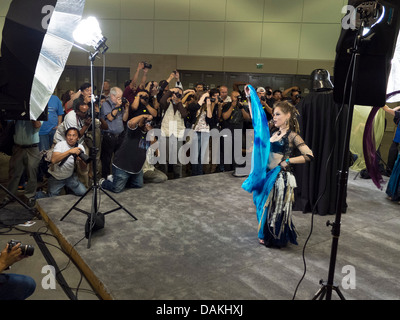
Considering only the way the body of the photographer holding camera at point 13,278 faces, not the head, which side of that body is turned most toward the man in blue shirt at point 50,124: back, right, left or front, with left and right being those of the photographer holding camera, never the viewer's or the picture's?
left

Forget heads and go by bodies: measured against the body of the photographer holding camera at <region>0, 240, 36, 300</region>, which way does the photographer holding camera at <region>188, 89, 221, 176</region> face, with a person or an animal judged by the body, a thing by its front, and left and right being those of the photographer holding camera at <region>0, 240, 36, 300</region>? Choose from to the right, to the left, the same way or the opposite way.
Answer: to the right

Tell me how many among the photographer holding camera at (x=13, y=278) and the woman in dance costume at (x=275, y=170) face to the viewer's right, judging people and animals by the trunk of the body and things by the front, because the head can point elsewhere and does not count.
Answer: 1

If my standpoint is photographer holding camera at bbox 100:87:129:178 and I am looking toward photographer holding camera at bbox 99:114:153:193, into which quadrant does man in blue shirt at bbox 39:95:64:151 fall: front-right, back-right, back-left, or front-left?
back-right

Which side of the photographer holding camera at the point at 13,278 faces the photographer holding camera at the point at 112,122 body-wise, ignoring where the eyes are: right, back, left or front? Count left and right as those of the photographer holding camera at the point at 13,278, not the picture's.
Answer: left

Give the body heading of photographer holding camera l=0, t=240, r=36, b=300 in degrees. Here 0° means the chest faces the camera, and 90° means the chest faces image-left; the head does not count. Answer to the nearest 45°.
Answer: approximately 270°

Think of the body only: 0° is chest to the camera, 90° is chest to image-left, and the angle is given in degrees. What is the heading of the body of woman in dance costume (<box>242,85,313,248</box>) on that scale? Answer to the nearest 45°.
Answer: approximately 45°

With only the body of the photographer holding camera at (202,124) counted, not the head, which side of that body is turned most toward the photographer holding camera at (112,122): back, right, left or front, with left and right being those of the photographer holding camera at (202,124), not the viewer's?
right

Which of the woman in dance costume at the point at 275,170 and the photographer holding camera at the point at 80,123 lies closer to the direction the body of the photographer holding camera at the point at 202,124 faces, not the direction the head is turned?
the woman in dance costume

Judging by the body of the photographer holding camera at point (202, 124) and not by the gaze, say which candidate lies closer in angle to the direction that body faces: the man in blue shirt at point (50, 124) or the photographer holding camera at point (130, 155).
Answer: the photographer holding camera

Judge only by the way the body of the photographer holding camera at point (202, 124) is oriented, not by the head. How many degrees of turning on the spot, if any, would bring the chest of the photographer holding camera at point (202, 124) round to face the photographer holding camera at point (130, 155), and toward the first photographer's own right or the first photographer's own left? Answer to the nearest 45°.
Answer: approximately 90° to the first photographer's own right
